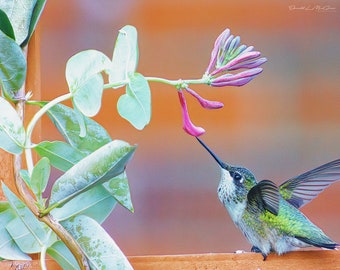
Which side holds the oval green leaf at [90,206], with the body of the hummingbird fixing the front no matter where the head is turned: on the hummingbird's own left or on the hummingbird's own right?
on the hummingbird's own left

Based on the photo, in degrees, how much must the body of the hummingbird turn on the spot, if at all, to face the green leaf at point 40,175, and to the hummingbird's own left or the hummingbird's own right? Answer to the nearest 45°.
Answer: approximately 45° to the hummingbird's own left

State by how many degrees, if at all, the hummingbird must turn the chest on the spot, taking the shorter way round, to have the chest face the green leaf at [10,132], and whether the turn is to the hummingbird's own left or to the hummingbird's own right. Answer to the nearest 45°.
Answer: approximately 45° to the hummingbird's own left

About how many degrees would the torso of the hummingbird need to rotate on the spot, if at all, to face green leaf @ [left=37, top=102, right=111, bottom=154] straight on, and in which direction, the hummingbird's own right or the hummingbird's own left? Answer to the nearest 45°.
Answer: approximately 45° to the hummingbird's own left

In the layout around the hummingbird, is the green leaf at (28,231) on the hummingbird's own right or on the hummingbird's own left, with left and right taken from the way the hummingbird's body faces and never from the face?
on the hummingbird's own left

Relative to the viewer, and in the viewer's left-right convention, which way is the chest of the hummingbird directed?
facing to the left of the viewer
